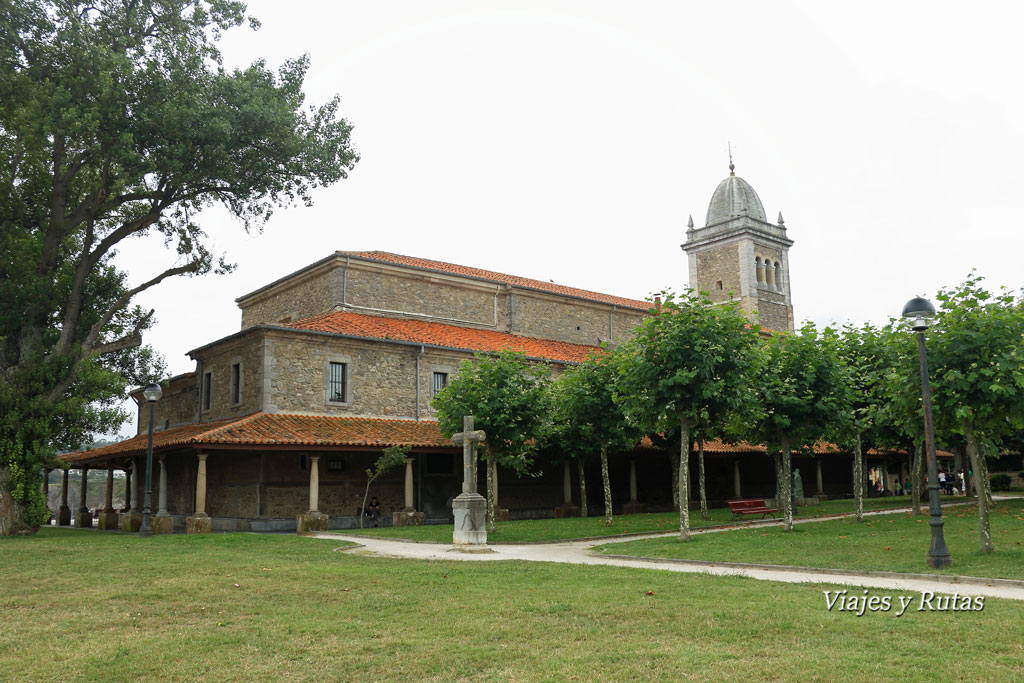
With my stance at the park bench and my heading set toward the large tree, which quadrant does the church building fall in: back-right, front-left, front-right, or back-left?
front-right

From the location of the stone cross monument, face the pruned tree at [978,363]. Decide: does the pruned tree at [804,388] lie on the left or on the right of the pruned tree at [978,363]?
left

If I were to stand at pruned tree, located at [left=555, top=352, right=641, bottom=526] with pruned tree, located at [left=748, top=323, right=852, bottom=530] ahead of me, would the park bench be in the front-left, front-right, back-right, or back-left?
front-left

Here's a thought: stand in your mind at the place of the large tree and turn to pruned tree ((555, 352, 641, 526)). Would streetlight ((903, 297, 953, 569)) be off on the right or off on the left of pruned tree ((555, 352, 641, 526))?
right
